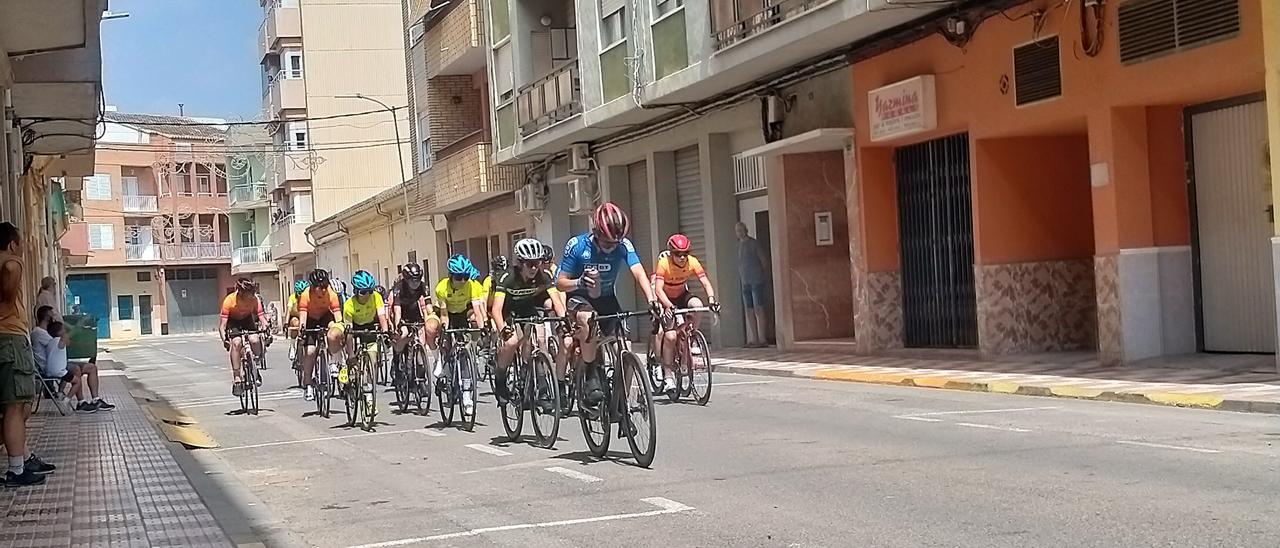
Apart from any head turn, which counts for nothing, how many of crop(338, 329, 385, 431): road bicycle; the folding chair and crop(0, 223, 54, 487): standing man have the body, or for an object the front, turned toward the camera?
1

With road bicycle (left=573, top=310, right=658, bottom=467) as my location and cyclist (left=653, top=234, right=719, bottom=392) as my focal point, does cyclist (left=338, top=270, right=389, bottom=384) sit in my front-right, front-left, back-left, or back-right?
front-left

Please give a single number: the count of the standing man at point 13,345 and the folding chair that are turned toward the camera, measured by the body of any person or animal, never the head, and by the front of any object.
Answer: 0

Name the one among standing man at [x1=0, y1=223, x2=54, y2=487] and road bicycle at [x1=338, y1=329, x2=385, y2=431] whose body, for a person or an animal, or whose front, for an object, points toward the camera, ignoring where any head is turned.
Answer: the road bicycle

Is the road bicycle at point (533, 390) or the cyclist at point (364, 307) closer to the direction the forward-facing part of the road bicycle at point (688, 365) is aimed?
the road bicycle

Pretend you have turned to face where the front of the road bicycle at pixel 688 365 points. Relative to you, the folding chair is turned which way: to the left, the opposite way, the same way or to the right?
to the left

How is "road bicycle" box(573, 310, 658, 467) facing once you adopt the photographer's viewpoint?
facing the viewer and to the right of the viewer

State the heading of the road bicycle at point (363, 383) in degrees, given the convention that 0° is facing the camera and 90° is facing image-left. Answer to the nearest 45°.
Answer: approximately 0°

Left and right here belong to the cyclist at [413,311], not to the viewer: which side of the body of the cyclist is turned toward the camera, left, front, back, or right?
front

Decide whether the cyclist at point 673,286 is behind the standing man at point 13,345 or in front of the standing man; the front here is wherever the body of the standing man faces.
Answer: in front

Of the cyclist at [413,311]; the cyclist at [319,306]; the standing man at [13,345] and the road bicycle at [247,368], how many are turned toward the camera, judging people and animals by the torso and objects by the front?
3

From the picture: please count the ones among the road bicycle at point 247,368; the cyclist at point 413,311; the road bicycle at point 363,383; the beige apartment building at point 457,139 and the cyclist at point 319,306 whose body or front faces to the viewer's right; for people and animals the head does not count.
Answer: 0

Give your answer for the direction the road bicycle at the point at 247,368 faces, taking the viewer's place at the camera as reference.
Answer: facing the viewer

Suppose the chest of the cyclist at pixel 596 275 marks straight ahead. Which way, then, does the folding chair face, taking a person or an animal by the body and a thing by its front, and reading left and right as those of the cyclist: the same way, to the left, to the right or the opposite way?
to the left

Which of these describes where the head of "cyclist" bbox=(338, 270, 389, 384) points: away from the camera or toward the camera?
toward the camera

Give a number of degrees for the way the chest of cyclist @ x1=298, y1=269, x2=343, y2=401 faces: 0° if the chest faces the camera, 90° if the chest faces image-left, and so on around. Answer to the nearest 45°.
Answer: approximately 0°
